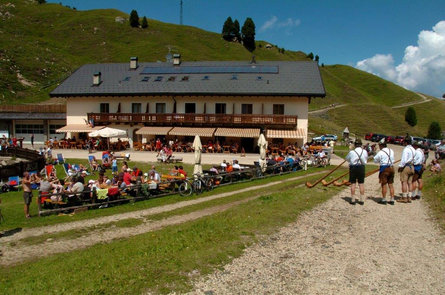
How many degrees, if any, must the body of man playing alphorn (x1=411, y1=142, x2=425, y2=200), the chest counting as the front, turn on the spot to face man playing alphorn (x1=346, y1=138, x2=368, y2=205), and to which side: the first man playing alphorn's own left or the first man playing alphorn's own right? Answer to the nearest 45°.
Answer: approximately 45° to the first man playing alphorn's own left

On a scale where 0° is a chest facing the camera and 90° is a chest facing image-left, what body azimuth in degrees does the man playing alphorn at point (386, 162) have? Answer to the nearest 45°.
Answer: approximately 135°

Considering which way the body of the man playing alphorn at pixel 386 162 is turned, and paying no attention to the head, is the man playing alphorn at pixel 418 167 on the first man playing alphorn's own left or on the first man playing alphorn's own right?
on the first man playing alphorn's own right

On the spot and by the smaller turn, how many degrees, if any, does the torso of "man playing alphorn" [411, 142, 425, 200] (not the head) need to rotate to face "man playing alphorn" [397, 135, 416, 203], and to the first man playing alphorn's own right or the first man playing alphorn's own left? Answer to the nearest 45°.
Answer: approximately 45° to the first man playing alphorn's own left

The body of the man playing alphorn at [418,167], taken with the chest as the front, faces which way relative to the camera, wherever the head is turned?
to the viewer's left

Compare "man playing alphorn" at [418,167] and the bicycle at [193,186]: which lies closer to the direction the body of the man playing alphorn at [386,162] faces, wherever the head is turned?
the bicycle

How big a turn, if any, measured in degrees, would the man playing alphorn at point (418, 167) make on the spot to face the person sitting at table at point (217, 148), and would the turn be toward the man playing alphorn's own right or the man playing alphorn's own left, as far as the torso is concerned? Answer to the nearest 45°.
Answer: approximately 45° to the man playing alphorn's own right

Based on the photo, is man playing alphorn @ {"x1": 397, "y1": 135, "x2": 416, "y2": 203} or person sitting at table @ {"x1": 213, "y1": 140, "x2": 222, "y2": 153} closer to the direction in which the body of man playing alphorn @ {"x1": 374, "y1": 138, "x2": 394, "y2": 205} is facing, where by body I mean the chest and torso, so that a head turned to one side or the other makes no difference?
the person sitting at table

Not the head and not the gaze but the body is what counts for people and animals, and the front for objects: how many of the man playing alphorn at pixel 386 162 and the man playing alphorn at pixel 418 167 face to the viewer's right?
0

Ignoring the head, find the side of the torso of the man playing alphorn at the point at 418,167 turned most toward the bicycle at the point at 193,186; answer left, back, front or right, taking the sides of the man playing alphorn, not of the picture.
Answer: front
